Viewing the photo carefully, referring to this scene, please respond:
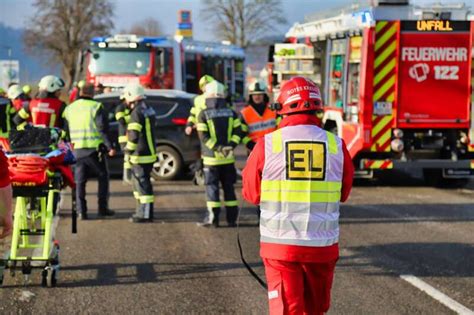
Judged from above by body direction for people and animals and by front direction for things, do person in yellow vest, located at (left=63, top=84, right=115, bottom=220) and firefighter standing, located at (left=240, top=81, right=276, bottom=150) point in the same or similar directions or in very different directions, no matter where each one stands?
very different directions

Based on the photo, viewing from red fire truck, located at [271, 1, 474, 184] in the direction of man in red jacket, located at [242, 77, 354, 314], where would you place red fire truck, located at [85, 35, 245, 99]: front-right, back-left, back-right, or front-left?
back-right

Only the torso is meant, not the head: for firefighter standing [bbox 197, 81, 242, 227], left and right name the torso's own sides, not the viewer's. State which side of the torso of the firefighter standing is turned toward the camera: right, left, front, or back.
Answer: back

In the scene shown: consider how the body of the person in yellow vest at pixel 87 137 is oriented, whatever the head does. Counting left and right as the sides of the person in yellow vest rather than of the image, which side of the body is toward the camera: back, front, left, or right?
back

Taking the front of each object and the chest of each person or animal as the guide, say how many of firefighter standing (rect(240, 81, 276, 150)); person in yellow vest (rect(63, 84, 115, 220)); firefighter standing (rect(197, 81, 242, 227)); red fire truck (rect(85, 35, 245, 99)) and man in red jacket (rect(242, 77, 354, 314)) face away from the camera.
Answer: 3

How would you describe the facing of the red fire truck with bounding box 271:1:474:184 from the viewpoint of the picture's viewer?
facing away from the viewer and to the left of the viewer

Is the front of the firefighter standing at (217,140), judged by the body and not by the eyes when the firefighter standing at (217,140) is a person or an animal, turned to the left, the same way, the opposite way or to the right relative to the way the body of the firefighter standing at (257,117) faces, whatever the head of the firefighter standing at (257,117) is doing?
the opposite way

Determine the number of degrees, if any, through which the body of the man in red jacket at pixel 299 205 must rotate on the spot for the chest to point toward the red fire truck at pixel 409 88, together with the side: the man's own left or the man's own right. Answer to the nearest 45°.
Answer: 0° — they already face it

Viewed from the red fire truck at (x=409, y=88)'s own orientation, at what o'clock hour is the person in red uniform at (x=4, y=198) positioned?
The person in red uniform is roughly at 8 o'clock from the red fire truck.

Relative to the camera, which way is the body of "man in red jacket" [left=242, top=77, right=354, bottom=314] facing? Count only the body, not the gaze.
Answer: away from the camera

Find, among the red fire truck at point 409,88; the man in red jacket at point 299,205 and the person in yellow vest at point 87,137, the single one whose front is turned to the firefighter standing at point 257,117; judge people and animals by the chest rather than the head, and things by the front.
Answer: the man in red jacket

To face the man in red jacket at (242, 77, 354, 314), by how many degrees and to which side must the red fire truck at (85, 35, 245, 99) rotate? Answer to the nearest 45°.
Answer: approximately 45° to its left
